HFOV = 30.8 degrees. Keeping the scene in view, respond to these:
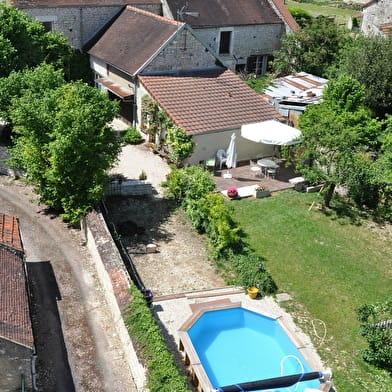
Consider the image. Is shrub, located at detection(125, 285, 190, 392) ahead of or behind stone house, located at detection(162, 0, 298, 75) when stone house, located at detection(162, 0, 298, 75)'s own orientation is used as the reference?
ahead

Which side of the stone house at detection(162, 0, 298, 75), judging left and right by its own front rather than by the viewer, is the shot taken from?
front

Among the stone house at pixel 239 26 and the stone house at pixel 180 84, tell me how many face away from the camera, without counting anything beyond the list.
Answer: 0

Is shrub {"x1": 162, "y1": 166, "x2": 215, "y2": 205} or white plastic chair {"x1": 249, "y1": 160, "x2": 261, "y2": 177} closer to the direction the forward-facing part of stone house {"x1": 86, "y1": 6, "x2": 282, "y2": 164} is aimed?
the shrub

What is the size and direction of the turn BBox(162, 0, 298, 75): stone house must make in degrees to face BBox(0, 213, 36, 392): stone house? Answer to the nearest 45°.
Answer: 0° — it already faces it

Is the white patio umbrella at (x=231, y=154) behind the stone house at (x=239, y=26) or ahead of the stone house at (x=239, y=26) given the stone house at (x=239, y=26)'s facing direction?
ahead

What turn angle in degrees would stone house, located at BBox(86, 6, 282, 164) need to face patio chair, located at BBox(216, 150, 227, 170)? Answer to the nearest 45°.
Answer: approximately 90° to its left

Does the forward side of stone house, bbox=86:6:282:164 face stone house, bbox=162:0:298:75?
no

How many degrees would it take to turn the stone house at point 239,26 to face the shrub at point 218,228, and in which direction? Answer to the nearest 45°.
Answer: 0° — it already faces it

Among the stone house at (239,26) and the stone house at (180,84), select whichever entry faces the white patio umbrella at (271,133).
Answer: the stone house at (239,26)

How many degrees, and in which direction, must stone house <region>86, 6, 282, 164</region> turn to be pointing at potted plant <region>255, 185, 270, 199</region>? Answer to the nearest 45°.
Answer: approximately 90° to its left

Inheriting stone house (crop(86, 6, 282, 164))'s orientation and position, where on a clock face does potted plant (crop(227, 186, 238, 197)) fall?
The potted plant is roughly at 10 o'clock from the stone house.

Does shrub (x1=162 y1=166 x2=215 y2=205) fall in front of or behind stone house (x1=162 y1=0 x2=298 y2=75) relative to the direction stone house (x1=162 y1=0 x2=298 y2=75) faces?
in front

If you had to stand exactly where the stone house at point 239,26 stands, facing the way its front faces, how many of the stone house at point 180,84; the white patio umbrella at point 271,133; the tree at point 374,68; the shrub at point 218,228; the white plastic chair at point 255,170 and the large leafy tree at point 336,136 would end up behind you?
0

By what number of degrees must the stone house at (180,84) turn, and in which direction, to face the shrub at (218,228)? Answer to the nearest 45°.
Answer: approximately 45° to its left
